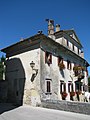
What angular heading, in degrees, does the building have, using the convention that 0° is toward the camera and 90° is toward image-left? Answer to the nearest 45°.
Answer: approximately 315°

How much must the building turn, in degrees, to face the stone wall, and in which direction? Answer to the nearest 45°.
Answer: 0° — it already faces it
